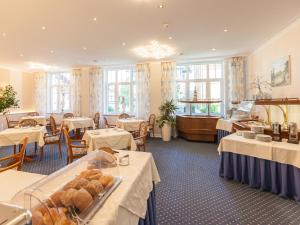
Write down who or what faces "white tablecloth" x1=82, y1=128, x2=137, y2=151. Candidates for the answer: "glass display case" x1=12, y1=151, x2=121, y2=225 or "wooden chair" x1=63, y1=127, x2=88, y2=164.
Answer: the wooden chair

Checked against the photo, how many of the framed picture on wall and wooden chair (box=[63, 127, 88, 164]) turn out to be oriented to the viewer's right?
1

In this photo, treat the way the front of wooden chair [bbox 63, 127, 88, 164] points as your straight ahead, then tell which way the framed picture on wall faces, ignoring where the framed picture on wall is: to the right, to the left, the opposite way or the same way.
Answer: the opposite way

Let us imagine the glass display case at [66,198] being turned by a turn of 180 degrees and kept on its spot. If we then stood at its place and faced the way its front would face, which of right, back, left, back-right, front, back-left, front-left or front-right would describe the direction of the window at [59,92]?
front-right

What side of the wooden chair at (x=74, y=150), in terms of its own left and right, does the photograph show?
right

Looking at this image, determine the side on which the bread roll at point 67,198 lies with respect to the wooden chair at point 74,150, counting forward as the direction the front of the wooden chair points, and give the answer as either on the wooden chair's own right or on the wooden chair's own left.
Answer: on the wooden chair's own right

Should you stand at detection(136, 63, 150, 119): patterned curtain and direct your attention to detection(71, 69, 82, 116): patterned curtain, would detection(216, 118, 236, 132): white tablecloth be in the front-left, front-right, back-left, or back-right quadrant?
back-left
